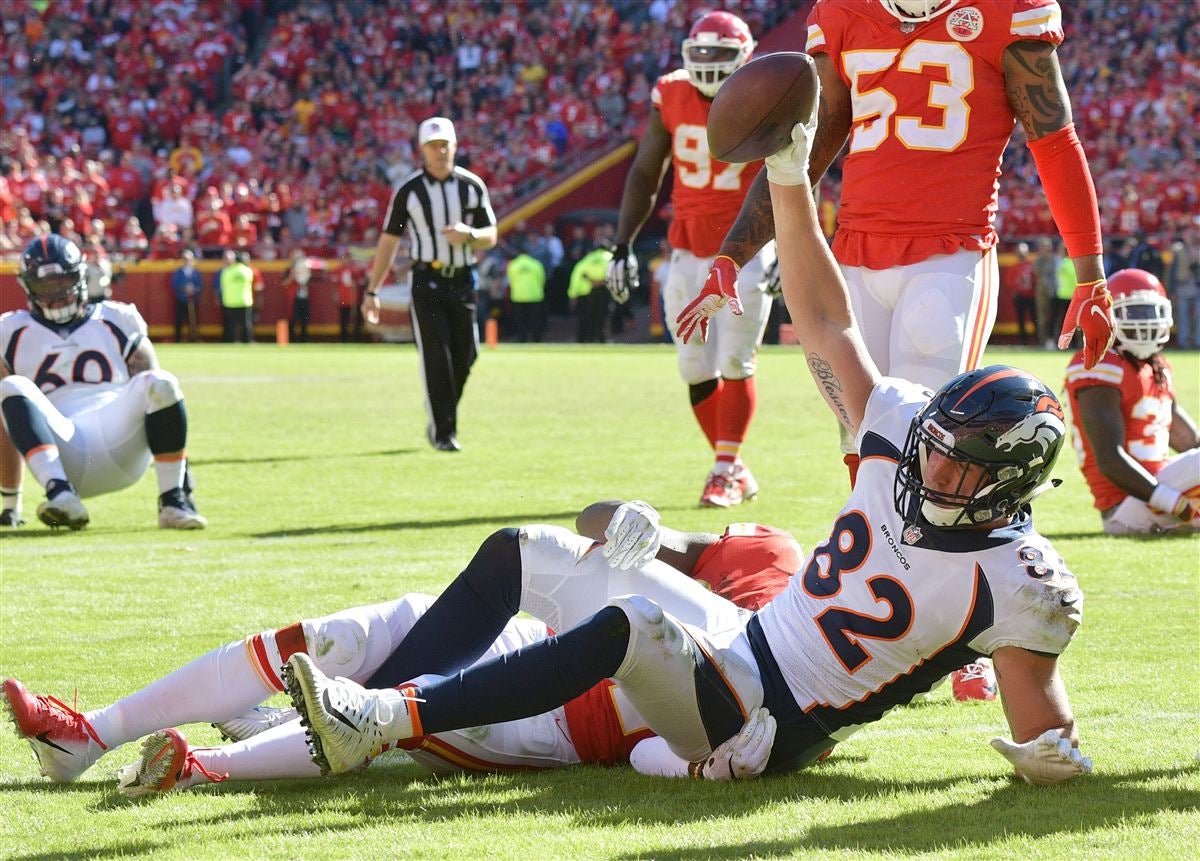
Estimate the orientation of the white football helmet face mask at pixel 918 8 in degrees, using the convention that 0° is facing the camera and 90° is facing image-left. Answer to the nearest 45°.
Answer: approximately 0°

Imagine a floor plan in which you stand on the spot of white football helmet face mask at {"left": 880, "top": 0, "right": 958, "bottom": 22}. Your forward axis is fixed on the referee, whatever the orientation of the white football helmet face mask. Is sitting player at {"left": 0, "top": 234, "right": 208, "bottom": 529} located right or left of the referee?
left

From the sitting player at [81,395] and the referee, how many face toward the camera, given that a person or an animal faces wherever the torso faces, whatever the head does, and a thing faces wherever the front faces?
2

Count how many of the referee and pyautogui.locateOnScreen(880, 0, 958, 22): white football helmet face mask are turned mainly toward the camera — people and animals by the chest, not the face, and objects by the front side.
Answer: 2

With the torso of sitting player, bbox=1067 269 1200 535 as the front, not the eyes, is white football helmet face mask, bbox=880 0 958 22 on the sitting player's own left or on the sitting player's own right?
on the sitting player's own right

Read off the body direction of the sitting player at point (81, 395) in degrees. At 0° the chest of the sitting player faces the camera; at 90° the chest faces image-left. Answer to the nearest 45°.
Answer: approximately 0°

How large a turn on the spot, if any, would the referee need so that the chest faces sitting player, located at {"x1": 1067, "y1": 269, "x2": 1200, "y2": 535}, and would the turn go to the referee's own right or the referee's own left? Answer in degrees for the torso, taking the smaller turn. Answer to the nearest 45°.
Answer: approximately 45° to the referee's own left

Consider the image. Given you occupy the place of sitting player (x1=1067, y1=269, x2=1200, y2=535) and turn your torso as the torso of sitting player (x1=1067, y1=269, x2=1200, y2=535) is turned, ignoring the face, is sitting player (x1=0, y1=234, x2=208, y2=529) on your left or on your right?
on your right
